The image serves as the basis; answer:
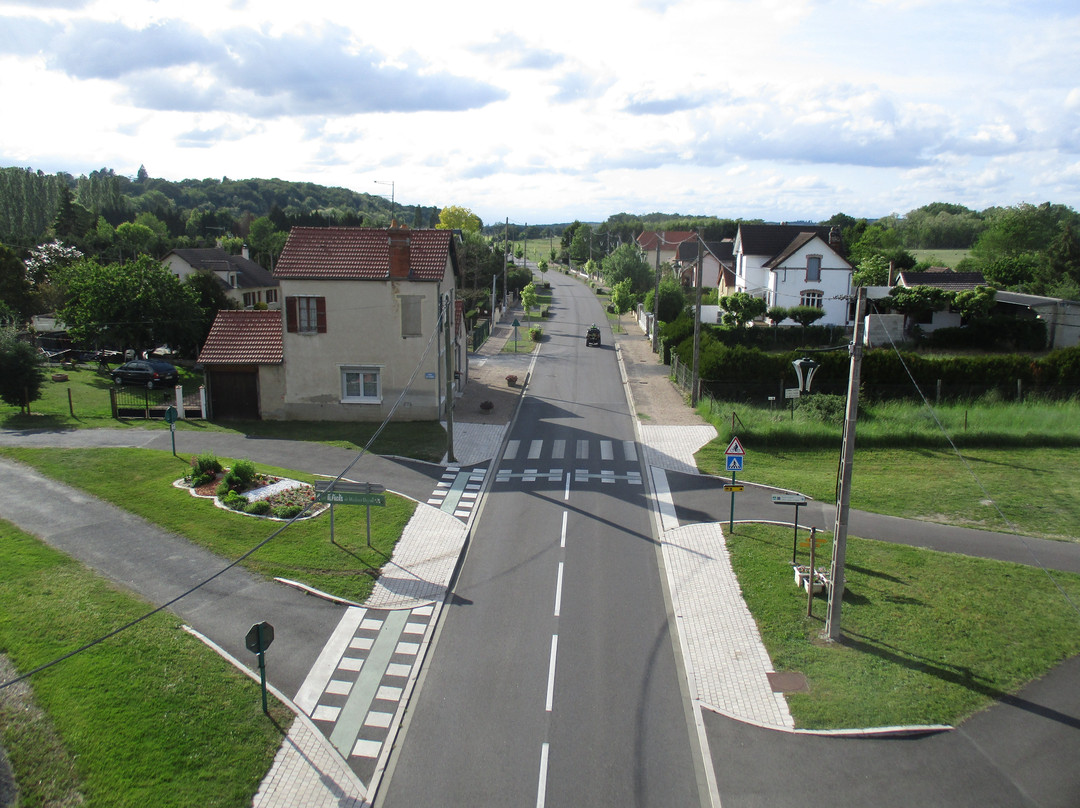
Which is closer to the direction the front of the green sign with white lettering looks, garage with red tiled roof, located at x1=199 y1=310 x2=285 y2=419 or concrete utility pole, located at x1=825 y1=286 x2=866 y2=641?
the concrete utility pole

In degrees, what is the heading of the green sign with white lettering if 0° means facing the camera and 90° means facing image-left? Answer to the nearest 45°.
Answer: approximately 0°

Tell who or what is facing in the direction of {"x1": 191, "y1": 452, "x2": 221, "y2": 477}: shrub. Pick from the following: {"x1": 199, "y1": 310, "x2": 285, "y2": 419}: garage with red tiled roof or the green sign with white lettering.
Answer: the garage with red tiled roof

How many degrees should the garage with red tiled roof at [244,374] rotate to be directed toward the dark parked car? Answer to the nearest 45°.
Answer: approximately 135° to its right

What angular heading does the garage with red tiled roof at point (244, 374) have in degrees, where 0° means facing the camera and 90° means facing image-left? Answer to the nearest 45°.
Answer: approximately 0°

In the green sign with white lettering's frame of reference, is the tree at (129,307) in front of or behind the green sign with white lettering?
behind

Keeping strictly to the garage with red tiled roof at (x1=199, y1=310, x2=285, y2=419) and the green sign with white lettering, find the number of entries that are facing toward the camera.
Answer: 2

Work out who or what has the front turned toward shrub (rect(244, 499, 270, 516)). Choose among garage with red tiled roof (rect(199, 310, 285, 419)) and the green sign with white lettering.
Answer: the garage with red tiled roof

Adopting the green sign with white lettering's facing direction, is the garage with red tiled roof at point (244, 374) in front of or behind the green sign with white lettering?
behind

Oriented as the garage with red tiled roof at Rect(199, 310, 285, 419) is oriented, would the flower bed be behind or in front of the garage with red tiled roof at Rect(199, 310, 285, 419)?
in front

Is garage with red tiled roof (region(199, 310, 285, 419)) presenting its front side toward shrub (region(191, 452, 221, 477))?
yes

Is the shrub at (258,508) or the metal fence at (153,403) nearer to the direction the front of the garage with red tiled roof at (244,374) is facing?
the shrub

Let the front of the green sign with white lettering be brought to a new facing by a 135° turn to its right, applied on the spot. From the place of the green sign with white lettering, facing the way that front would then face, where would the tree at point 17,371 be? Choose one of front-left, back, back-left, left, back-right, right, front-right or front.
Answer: front

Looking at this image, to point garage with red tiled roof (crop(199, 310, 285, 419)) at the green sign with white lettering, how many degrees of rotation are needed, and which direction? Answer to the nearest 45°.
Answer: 0° — it already faces it
